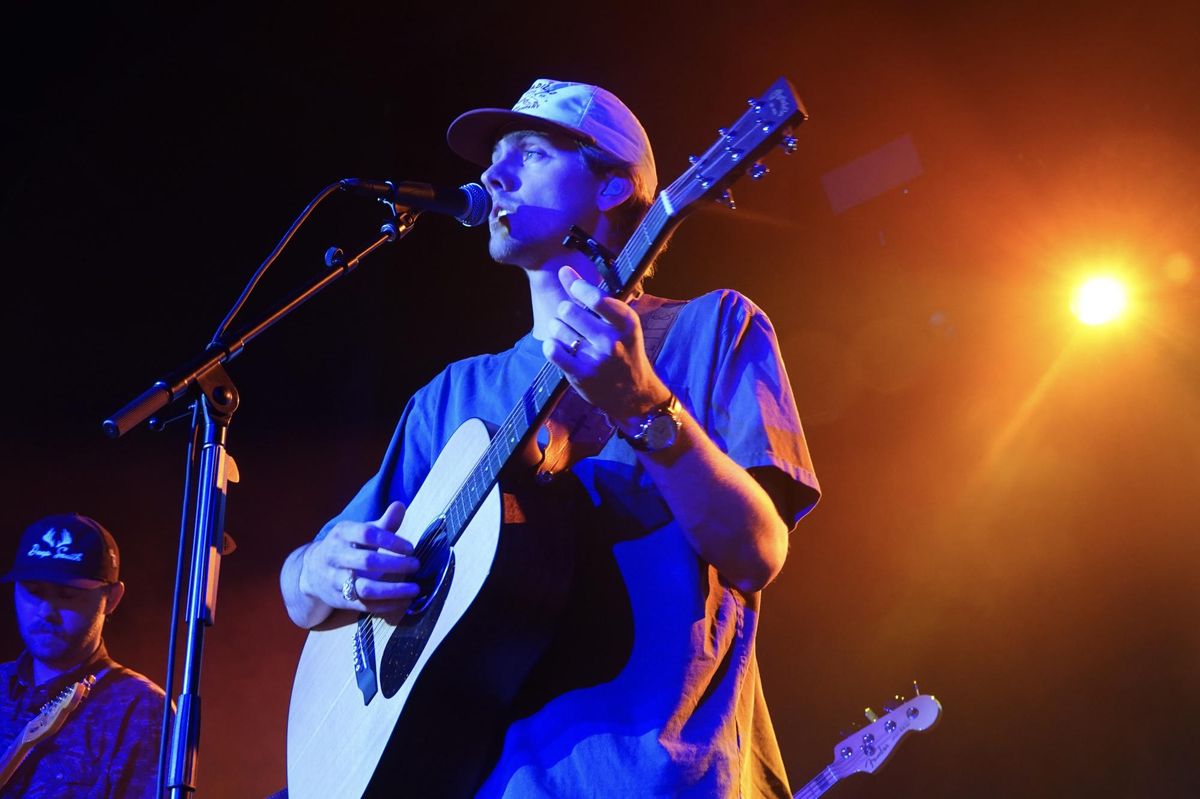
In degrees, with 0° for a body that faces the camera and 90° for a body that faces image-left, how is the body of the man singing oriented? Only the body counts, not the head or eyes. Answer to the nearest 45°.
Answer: approximately 45°

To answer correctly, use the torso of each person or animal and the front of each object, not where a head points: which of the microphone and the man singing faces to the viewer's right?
the microphone

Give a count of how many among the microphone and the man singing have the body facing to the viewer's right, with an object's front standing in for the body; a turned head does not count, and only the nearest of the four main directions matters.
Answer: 1

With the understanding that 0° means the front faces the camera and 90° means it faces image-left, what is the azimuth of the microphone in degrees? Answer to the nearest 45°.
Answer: approximately 270°
